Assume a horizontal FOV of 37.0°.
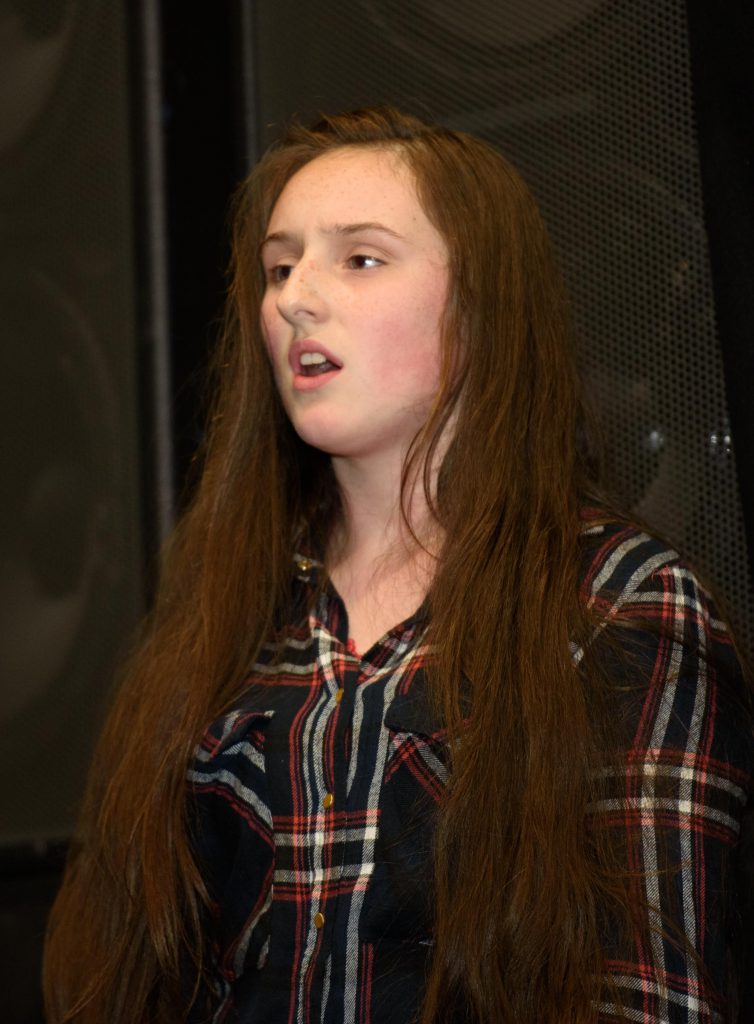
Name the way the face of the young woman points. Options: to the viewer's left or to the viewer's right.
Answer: to the viewer's left

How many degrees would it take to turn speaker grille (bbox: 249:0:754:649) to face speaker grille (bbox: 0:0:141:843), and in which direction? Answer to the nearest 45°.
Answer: approximately 90° to its right

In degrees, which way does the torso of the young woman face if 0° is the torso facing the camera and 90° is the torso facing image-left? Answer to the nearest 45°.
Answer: approximately 45°

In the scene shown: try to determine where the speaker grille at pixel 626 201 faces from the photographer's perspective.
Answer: facing the viewer

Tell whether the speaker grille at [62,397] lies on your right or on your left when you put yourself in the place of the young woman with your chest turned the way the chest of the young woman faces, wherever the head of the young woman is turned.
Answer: on your right
